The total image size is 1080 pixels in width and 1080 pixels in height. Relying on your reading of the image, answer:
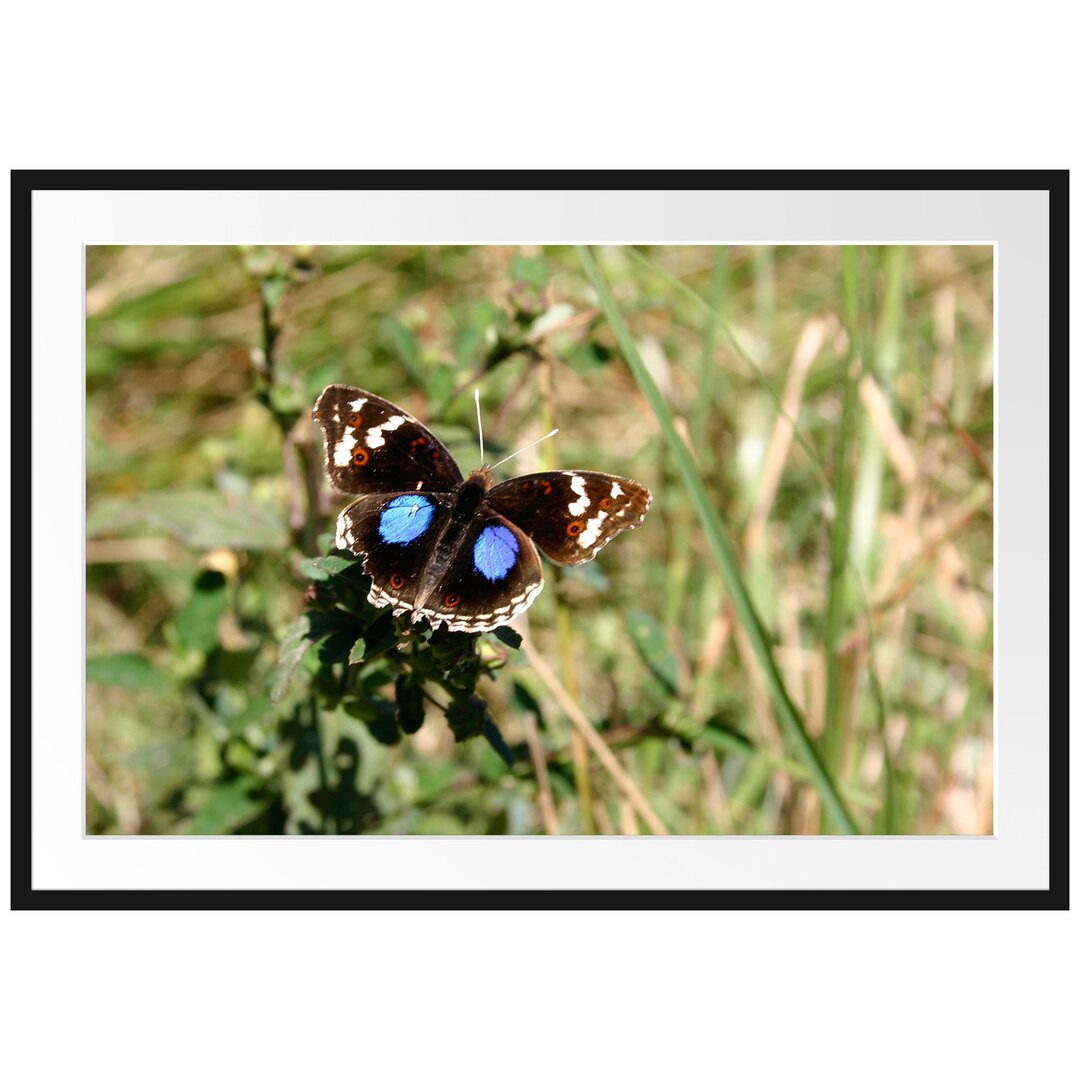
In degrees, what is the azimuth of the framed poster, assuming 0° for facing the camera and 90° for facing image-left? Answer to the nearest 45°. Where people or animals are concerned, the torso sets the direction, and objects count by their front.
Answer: approximately 0°
